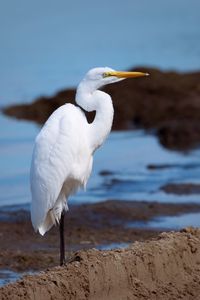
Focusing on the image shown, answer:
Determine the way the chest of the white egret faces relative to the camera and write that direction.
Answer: to the viewer's right
